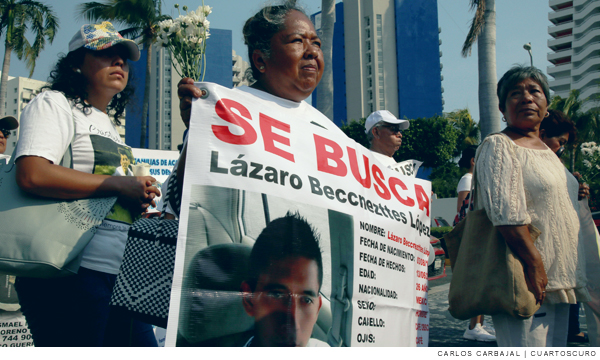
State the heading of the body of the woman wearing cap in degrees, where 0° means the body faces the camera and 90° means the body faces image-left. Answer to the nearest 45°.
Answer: approximately 315°

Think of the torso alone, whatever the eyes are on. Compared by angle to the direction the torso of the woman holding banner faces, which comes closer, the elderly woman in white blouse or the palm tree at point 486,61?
the elderly woman in white blouse

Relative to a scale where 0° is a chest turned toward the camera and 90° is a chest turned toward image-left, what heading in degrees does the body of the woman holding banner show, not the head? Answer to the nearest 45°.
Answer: approximately 315°
